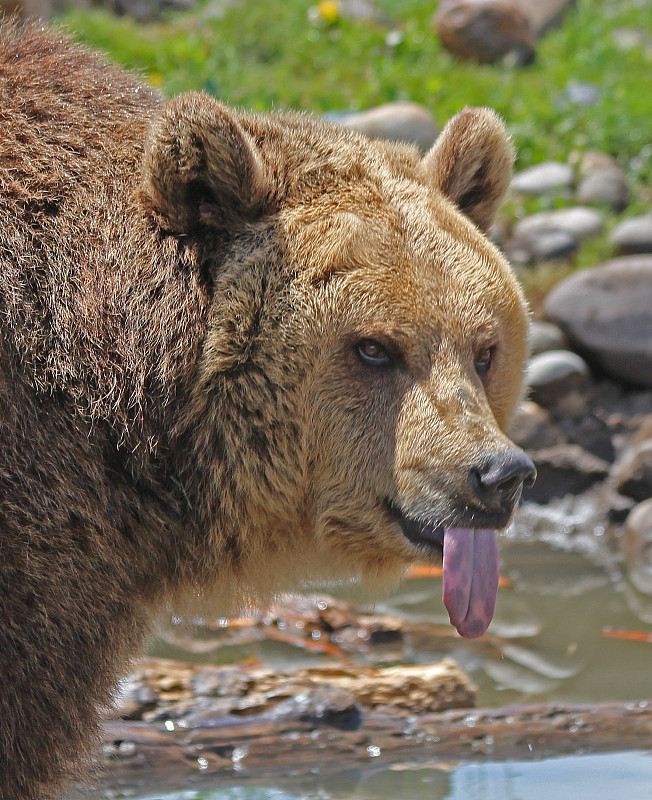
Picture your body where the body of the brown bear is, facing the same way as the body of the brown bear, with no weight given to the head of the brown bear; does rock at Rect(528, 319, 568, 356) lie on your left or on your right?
on your left

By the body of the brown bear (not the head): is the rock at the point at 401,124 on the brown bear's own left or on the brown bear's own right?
on the brown bear's own left

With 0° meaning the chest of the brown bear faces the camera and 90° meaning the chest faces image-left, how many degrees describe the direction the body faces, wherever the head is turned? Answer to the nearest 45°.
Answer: approximately 315°

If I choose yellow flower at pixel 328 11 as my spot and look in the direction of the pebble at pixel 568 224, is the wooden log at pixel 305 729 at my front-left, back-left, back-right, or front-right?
front-right

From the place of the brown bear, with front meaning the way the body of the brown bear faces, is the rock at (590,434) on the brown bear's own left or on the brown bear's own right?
on the brown bear's own left

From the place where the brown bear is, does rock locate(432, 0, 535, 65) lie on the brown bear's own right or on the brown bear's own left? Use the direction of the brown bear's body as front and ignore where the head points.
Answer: on the brown bear's own left

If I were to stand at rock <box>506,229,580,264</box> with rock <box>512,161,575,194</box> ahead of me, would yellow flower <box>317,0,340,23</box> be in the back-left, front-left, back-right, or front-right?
front-left

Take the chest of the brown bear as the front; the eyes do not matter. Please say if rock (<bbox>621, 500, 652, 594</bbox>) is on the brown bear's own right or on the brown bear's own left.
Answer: on the brown bear's own left

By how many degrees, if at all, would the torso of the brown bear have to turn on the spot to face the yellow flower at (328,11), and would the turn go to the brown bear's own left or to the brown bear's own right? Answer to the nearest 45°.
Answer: approximately 135° to the brown bear's own left
